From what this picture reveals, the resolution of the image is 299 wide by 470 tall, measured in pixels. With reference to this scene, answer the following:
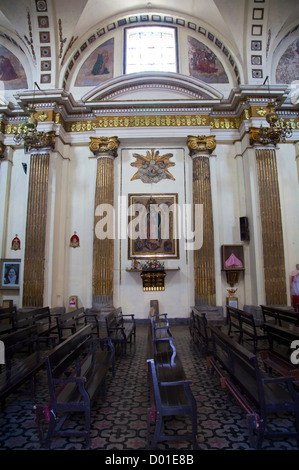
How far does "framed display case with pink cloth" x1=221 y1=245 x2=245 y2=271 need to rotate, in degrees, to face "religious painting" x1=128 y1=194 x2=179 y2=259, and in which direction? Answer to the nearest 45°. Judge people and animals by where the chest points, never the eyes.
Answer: approximately 90° to its right

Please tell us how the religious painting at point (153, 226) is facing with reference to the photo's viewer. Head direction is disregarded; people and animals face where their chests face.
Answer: facing the viewer

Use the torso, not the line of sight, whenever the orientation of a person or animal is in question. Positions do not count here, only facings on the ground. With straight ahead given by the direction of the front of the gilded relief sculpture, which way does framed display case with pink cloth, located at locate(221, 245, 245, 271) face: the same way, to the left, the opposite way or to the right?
the same way

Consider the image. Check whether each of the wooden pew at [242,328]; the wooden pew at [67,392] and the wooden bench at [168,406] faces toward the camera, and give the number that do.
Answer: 0

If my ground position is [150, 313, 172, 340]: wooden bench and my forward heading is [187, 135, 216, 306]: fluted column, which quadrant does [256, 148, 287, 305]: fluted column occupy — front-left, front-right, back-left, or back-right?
front-right

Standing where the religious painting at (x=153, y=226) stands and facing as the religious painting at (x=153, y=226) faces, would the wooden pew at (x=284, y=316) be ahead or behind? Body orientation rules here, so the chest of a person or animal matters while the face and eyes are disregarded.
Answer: ahead

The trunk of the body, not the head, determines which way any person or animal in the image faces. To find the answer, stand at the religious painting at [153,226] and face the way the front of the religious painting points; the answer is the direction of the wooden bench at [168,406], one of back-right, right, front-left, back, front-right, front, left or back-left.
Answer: front

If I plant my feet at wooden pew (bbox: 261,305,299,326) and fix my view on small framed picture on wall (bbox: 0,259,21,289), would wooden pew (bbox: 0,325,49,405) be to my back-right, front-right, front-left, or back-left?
front-left
